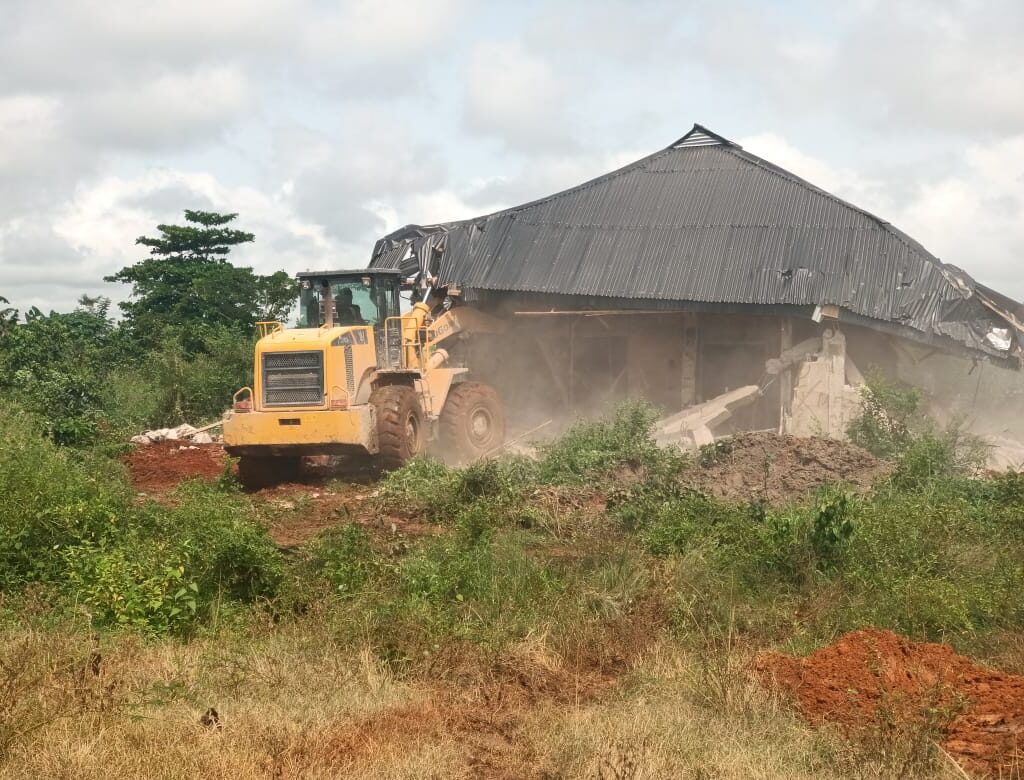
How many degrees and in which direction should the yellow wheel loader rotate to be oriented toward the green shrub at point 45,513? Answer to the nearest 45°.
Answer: approximately 180°

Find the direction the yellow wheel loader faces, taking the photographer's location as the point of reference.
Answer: facing away from the viewer and to the right of the viewer

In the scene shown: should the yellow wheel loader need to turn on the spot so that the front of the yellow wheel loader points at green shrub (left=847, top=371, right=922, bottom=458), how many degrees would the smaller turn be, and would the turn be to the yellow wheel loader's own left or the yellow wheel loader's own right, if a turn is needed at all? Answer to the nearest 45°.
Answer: approximately 45° to the yellow wheel loader's own right

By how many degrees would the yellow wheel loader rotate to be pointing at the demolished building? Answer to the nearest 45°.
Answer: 0° — it already faces it

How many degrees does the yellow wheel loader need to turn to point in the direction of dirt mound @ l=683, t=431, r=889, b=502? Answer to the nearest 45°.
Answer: approximately 90° to its right

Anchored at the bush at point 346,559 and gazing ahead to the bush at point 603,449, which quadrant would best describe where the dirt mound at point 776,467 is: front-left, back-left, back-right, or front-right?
front-right

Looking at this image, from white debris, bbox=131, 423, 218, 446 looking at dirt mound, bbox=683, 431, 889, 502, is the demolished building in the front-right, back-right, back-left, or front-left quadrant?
front-left

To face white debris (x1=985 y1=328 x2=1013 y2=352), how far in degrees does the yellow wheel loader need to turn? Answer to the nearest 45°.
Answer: approximately 45° to its right

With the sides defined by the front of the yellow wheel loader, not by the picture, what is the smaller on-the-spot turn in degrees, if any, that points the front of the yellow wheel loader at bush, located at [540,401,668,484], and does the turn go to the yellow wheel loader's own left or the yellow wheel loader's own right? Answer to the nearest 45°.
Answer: approximately 45° to the yellow wheel loader's own right

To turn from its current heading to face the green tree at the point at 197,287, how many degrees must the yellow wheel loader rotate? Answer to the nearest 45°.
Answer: approximately 45° to its left

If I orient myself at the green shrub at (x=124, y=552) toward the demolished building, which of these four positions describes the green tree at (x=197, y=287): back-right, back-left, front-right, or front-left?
front-left

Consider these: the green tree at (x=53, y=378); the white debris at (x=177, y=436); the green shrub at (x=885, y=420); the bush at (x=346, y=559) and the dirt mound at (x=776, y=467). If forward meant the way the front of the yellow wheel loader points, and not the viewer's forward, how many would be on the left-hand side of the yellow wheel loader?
2
